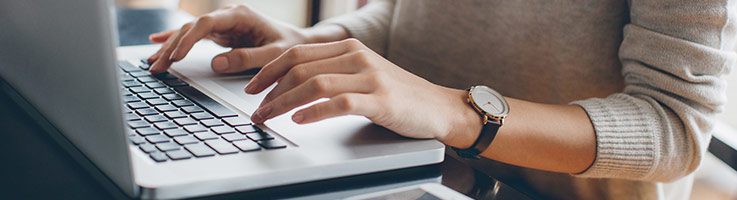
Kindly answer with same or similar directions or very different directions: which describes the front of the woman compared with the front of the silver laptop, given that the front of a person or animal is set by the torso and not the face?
very different directions

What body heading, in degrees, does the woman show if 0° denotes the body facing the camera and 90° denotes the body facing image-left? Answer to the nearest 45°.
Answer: approximately 45°

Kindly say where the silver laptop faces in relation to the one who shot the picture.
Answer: facing away from the viewer and to the right of the viewer
